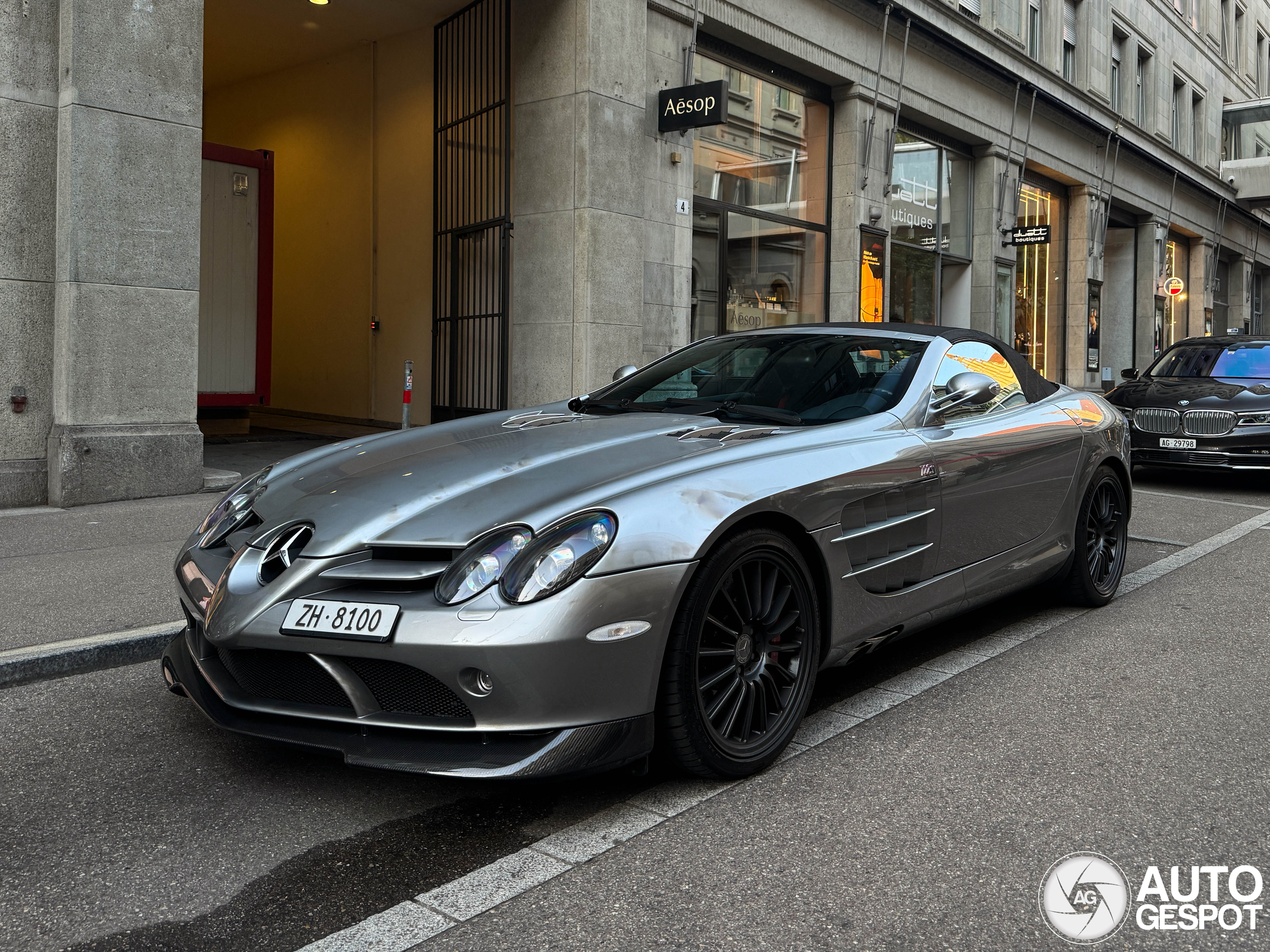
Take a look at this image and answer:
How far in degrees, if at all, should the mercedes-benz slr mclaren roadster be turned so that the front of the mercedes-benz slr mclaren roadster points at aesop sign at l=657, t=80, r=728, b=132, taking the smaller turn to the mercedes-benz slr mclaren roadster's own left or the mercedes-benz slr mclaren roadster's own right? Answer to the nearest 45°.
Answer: approximately 135° to the mercedes-benz slr mclaren roadster's own right

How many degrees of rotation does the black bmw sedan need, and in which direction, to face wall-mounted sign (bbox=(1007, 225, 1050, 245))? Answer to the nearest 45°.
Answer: approximately 135° to its right

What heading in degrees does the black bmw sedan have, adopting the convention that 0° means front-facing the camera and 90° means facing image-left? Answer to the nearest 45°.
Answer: approximately 45°

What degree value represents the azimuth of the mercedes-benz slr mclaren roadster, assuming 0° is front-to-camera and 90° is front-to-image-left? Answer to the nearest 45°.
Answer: approximately 45°
